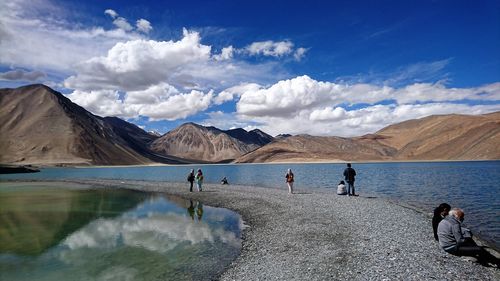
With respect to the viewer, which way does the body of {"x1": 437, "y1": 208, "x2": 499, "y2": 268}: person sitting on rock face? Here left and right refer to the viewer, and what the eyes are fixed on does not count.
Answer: facing to the right of the viewer
